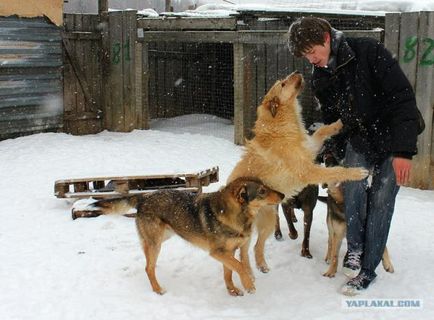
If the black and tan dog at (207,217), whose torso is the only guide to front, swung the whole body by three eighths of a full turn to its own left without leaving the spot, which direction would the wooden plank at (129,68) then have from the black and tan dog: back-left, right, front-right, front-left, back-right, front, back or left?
front-right

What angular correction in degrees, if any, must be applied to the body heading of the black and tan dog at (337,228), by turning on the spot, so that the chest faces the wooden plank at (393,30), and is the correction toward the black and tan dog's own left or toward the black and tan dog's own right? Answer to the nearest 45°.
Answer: approximately 135° to the black and tan dog's own right

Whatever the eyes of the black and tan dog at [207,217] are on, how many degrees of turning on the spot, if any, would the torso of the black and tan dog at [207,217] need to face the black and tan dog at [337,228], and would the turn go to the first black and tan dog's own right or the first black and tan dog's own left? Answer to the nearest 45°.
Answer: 0° — it already faces it

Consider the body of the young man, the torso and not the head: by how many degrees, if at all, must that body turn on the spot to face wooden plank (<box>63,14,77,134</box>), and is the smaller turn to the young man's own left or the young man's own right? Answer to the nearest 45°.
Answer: approximately 90° to the young man's own right

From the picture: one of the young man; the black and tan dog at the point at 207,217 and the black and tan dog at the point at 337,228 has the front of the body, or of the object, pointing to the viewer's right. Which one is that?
the black and tan dog at the point at 207,217

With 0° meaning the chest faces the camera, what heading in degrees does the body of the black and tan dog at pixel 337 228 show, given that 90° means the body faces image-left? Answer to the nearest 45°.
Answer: approximately 45°

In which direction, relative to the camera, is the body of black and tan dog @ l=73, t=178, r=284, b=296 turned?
to the viewer's right

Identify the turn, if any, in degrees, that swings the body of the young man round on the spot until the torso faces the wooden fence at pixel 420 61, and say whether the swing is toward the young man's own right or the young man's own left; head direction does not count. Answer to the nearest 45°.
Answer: approximately 135° to the young man's own right

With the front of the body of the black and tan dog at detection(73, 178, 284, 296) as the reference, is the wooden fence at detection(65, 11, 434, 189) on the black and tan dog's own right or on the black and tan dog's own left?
on the black and tan dog's own left

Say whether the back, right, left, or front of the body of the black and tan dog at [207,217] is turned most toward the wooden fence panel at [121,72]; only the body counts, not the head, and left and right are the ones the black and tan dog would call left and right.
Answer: left

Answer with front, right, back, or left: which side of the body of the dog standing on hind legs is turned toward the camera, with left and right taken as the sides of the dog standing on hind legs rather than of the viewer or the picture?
right
